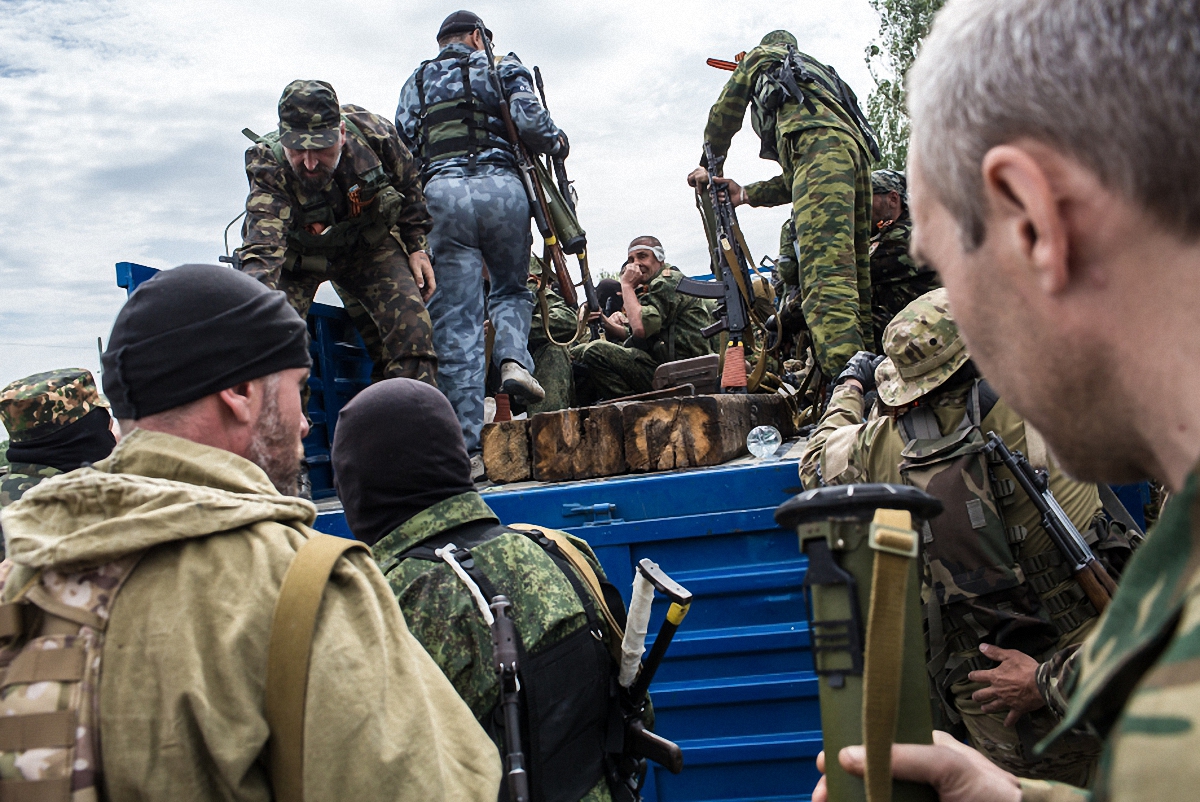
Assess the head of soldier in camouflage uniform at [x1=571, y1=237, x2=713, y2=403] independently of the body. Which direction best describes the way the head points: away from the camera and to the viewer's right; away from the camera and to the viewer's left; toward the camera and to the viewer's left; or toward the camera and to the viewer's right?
toward the camera and to the viewer's left

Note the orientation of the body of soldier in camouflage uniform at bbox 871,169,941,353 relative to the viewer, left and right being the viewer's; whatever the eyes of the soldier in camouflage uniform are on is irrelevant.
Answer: facing the viewer and to the left of the viewer

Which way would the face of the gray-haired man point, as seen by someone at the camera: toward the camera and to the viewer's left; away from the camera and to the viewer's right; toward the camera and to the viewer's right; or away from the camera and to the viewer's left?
away from the camera and to the viewer's left

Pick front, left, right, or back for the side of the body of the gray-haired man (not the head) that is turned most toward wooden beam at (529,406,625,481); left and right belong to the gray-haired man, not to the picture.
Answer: front

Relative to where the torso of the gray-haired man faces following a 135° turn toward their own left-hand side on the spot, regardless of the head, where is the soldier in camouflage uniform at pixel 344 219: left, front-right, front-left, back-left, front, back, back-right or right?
back-right

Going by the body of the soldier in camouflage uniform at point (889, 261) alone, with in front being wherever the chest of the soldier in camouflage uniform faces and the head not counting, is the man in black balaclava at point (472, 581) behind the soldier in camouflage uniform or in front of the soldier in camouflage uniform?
in front

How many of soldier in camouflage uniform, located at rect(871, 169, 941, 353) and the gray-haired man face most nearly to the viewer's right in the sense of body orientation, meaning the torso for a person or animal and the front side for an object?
0

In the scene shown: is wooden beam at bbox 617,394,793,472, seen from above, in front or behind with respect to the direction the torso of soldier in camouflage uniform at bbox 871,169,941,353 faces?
in front

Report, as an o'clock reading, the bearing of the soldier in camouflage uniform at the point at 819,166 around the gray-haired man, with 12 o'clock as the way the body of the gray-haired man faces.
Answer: The soldier in camouflage uniform is roughly at 1 o'clock from the gray-haired man.

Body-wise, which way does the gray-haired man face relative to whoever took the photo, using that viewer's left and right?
facing away from the viewer and to the left of the viewer

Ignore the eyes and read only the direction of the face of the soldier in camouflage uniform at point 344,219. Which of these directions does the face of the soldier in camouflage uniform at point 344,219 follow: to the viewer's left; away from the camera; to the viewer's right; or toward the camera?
toward the camera

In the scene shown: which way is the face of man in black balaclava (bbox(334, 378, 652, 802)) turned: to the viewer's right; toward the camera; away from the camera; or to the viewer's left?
away from the camera
